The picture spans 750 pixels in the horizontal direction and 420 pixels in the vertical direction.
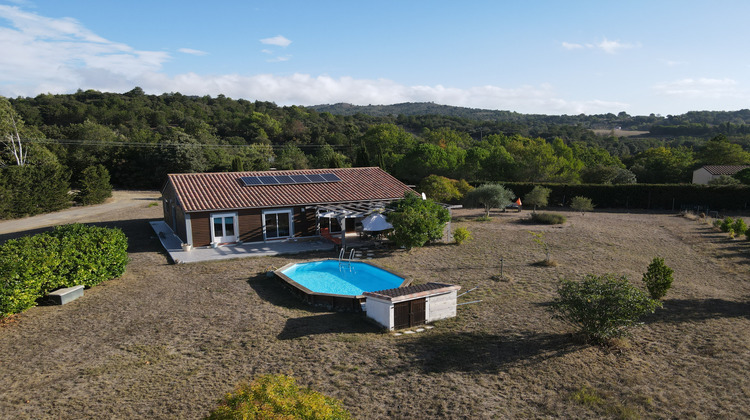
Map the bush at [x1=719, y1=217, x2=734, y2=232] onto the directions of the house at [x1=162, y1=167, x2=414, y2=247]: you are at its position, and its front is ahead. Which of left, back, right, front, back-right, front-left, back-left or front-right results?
left

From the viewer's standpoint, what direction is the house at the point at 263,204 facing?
toward the camera

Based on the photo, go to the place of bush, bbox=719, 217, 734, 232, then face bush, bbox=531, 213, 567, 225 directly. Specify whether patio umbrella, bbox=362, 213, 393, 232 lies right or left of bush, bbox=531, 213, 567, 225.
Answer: left

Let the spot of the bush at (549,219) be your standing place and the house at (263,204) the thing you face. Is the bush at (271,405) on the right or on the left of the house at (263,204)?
left

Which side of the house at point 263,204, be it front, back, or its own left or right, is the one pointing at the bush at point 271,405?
front

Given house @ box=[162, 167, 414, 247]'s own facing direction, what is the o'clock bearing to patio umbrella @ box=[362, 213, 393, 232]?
The patio umbrella is roughly at 10 o'clock from the house.

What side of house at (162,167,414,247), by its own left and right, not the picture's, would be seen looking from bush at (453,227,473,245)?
left

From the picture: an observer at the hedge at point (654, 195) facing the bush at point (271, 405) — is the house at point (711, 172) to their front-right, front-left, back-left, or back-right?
back-left

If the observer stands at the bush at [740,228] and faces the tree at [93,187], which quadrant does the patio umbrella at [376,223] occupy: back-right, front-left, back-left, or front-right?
front-left

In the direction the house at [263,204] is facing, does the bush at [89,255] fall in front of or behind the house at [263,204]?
in front

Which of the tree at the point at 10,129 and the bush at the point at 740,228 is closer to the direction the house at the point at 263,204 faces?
the bush

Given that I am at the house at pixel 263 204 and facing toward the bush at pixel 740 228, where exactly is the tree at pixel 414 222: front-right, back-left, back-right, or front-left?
front-right

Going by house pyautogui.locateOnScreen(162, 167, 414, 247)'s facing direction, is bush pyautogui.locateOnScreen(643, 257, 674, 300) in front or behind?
in front

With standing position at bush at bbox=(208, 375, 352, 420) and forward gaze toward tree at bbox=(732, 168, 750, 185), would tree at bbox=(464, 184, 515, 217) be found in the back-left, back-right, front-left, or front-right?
front-left

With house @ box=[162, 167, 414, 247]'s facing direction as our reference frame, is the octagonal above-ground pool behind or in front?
in front

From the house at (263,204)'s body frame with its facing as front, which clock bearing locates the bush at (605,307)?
The bush is roughly at 11 o'clock from the house.

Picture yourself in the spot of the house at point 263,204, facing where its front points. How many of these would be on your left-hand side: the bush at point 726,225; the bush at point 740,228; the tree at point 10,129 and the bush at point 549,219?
3

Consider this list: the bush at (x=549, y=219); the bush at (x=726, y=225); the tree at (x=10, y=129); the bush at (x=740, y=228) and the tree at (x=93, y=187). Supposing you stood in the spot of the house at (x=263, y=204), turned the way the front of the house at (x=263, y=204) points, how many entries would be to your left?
3
